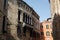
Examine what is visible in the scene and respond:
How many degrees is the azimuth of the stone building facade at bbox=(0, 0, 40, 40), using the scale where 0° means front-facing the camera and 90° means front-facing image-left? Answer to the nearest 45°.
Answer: approximately 315°
